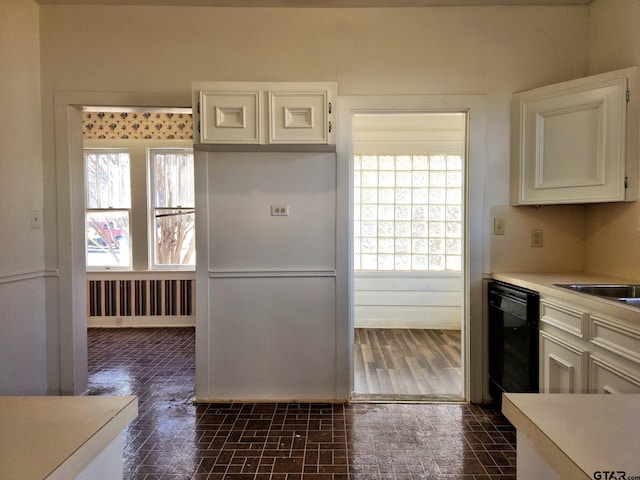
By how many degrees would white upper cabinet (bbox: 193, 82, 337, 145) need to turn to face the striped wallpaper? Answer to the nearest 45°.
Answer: approximately 135° to its right

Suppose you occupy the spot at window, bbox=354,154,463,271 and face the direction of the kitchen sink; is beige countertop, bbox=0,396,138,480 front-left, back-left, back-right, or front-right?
front-right

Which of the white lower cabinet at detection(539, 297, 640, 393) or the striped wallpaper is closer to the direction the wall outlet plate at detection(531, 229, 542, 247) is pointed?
the white lower cabinet

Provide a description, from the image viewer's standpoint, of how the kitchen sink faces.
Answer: facing the viewer and to the left of the viewer

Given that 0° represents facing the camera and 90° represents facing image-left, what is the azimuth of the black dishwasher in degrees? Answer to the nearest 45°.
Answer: approximately 45°

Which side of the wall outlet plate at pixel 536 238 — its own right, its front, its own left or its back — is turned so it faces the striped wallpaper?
right

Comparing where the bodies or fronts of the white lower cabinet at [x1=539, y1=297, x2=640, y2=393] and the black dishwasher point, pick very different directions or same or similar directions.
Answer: same or similar directions

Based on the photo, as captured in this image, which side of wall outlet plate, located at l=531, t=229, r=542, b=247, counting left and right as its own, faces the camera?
front

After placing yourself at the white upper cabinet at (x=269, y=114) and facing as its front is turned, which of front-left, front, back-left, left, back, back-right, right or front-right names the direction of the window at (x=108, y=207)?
back-right

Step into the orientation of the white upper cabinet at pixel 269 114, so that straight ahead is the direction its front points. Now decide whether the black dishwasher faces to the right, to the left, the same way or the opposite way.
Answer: to the right

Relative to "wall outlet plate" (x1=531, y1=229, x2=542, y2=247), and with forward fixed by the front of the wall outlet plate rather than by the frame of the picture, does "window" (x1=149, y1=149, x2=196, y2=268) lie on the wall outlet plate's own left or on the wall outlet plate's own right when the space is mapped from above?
on the wall outlet plate's own right

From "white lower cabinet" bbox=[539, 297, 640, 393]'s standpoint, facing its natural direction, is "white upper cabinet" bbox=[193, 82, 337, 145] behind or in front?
in front

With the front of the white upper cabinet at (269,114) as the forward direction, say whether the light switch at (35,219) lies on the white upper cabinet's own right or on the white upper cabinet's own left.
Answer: on the white upper cabinet's own right
